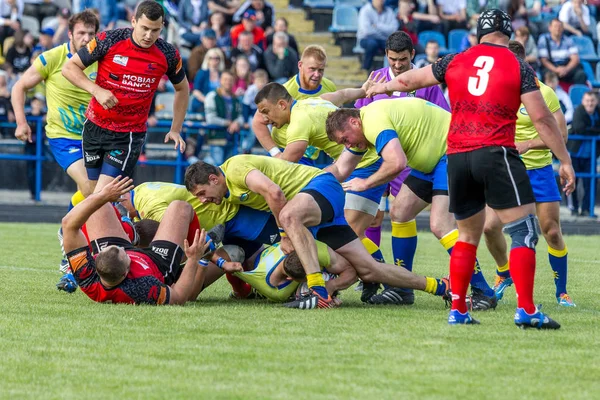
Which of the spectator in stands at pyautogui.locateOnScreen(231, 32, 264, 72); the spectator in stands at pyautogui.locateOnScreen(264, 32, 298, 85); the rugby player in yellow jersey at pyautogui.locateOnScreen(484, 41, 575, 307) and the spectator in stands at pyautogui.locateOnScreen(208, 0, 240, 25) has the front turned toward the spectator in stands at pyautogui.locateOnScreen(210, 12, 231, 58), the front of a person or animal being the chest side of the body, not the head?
the spectator in stands at pyautogui.locateOnScreen(208, 0, 240, 25)

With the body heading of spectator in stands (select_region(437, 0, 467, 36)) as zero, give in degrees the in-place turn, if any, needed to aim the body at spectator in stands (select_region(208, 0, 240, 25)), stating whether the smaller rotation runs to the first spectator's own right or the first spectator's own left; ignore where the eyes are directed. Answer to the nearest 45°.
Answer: approximately 90° to the first spectator's own right

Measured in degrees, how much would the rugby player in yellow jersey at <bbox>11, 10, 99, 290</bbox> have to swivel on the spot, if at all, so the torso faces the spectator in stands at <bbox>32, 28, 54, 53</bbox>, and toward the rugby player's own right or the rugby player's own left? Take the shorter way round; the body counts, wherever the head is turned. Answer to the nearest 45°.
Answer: approximately 135° to the rugby player's own left

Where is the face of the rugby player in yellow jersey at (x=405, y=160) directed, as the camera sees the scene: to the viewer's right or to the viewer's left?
to the viewer's left
